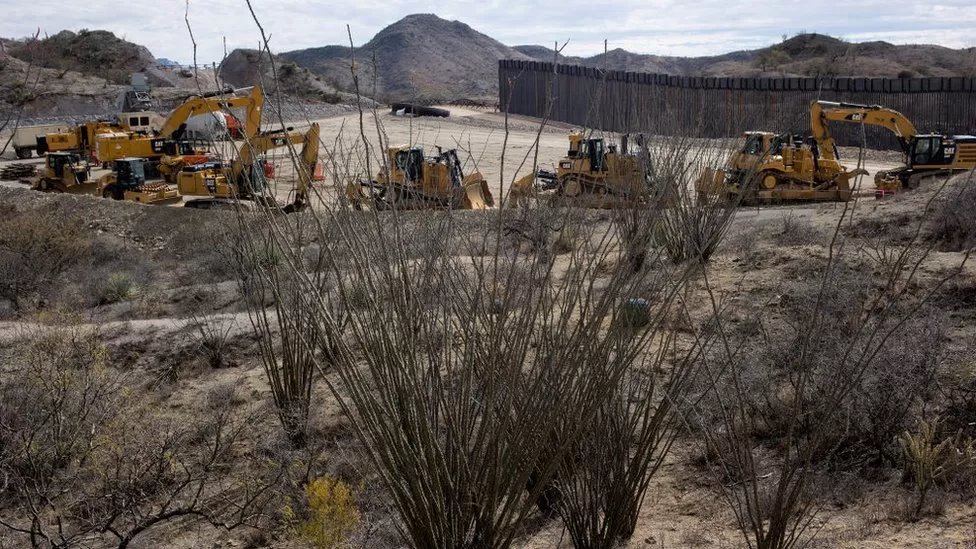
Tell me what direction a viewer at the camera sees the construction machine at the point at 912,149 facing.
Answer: facing to the left of the viewer

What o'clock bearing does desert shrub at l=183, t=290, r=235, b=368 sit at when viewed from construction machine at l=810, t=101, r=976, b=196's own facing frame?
The desert shrub is roughly at 10 o'clock from the construction machine.

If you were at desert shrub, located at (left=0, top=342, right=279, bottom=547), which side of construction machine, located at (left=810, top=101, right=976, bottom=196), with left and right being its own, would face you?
left

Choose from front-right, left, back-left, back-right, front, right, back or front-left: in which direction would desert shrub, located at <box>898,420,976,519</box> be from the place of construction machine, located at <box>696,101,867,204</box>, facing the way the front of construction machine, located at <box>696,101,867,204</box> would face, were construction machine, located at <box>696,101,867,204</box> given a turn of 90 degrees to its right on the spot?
front

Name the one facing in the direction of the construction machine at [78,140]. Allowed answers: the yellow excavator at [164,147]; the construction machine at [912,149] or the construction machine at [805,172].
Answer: the construction machine at [912,149]

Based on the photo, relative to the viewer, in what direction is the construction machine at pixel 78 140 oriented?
to the viewer's right

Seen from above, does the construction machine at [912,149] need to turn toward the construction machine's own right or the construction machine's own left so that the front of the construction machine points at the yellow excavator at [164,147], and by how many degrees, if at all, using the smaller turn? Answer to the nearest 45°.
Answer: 0° — it already faces it

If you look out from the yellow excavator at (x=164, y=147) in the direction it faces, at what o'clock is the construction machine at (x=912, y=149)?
The construction machine is roughly at 1 o'clock from the yellow excavator.

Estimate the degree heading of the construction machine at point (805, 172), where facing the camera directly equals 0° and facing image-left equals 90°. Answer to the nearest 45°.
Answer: approximately 270°

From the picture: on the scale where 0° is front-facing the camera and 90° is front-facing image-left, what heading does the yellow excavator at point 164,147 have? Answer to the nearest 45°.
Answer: approximately 270°

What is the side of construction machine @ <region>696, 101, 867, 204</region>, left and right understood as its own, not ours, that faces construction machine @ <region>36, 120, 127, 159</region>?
back

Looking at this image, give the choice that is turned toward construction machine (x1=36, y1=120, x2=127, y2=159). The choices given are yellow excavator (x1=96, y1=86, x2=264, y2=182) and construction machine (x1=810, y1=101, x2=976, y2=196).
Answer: construction machine (x1=810, y1=101, x2=976, y2=196)

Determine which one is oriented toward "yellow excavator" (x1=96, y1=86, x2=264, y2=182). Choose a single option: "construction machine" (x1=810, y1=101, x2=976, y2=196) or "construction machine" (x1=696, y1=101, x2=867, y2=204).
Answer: "construction machine" (x1=810, y1=101, x2=976, y2=196)

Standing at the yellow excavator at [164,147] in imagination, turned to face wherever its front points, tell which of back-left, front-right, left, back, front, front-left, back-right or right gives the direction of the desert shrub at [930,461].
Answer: right
